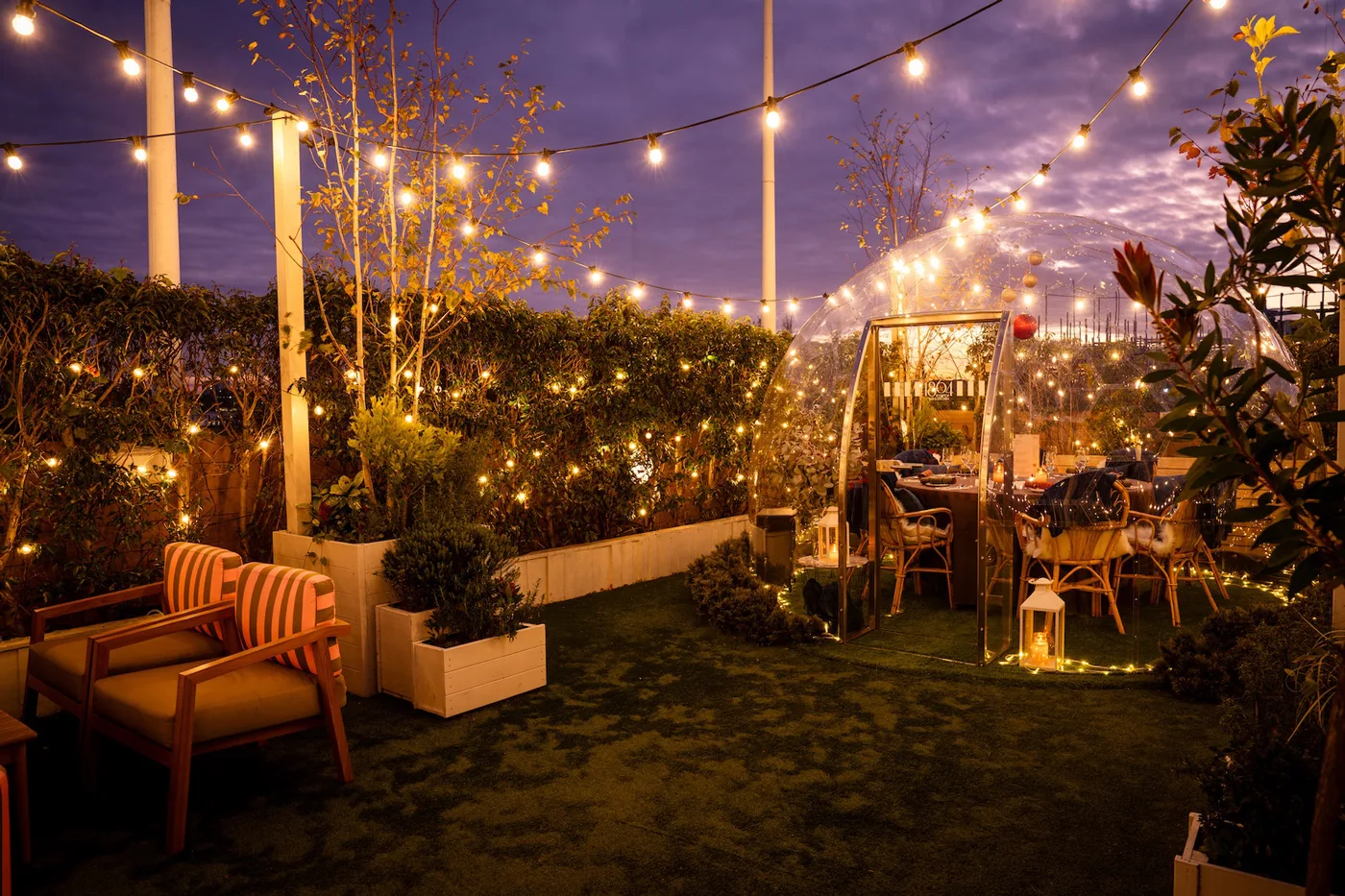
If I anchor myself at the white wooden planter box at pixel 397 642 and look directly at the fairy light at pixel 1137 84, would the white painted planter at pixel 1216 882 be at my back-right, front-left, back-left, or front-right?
front-right

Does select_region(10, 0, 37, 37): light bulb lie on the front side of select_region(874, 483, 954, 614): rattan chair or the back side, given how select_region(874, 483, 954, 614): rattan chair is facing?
on the back side

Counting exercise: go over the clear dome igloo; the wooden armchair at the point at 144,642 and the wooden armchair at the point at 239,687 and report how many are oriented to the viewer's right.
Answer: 0

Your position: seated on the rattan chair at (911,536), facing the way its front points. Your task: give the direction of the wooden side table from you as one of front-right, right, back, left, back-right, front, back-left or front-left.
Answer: back

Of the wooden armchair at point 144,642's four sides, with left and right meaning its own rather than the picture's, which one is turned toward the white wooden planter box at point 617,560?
back

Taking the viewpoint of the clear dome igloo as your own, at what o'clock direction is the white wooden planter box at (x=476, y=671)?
The white wooden planter box is roughly at 12 o'clock from the clear dome igloo.

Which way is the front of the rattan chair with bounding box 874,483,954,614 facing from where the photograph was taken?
facing away from the viewer and to the right of the viewer

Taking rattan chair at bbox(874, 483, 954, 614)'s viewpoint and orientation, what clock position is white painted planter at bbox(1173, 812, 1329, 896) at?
The white painted planter is roughly at 4 o'clock from the rattan chair.

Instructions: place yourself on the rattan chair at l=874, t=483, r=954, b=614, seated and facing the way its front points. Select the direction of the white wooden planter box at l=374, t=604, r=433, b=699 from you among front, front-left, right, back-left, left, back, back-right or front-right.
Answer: back

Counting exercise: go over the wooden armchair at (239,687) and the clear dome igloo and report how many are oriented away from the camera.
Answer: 0

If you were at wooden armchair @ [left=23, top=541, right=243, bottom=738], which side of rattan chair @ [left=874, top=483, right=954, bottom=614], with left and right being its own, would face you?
back

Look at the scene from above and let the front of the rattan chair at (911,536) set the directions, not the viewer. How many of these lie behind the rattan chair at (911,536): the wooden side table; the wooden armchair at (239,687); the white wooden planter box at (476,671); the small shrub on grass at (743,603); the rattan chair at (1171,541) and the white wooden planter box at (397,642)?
5

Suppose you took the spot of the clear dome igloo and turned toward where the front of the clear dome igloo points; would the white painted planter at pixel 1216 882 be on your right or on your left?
on your left

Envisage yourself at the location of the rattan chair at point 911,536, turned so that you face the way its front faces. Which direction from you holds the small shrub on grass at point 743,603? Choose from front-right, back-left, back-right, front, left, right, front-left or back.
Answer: back

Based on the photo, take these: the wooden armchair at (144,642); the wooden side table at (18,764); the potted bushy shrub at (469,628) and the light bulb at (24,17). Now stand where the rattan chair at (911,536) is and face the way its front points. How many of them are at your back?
4

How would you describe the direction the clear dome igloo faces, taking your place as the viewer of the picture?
facing the viewer and to the left of the viewer

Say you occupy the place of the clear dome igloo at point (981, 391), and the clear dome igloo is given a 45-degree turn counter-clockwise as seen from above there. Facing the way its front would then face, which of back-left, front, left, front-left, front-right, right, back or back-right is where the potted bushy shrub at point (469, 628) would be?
front-right

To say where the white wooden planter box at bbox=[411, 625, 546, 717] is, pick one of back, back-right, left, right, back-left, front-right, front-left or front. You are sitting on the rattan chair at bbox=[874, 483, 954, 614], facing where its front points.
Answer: back

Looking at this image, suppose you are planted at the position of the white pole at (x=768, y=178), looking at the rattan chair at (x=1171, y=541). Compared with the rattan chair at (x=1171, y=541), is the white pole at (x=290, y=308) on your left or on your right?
right
